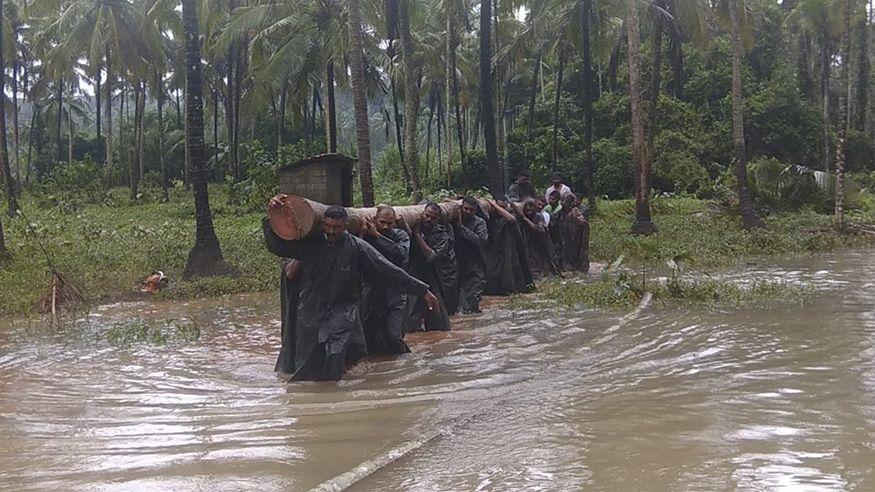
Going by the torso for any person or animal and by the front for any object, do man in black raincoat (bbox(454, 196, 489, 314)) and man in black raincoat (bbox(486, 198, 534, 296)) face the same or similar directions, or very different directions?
same or similar directions

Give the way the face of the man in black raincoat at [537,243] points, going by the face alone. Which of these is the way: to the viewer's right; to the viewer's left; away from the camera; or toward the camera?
toward the camera

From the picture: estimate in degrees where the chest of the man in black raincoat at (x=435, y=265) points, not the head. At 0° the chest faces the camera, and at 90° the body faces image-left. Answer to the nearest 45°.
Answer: approximately 45°

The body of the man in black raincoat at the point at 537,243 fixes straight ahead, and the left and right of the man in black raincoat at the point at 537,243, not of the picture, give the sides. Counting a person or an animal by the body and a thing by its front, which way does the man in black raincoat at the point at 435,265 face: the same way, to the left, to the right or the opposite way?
the same way

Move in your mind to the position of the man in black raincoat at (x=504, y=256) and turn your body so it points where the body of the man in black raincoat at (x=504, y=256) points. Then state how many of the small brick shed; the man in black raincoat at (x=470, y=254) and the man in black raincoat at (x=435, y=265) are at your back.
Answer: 0

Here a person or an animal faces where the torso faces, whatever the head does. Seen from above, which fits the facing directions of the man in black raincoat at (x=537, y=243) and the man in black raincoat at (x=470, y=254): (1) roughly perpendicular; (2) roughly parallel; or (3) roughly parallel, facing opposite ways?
roughly parallel

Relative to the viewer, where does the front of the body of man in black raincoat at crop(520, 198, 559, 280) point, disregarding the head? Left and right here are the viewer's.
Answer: facing the viewer and to the left of the viewer

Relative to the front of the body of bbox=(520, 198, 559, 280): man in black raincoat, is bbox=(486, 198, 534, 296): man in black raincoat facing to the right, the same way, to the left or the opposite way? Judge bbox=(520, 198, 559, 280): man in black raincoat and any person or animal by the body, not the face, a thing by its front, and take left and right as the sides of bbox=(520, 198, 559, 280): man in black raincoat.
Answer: the same way

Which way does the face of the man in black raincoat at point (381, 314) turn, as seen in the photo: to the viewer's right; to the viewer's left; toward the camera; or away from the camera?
toward the camera

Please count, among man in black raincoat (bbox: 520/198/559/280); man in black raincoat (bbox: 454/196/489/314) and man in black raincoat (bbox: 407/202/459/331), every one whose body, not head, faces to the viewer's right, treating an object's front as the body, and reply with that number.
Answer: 0

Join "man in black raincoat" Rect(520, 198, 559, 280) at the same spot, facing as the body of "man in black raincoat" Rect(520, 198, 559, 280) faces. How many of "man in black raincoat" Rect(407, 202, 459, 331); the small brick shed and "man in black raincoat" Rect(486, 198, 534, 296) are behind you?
0

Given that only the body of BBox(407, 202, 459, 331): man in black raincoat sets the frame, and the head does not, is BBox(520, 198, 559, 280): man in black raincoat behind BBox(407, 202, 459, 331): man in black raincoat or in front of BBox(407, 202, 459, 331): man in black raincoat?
behind

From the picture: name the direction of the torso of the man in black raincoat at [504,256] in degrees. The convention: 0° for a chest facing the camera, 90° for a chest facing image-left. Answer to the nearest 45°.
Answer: approximately 45°

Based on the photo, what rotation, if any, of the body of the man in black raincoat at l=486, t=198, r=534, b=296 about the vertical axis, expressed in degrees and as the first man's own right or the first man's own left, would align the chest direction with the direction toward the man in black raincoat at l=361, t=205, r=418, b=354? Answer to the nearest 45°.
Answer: approximately 45° to the first man's own left

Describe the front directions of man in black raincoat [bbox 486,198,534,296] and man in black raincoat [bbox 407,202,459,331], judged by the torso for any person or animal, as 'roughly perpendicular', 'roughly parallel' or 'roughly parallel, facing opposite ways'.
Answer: roughly parallel

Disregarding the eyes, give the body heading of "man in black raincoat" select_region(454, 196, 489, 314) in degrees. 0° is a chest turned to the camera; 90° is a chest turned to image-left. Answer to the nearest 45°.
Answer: approximately 45°

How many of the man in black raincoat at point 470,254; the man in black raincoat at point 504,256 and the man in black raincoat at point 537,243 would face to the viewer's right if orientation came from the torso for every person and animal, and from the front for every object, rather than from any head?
0

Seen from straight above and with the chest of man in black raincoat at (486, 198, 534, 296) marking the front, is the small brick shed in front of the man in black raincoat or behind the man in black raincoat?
behind
